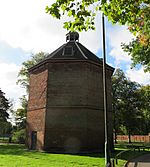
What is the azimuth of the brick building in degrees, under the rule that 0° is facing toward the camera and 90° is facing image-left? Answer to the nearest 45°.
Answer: approximately 45°

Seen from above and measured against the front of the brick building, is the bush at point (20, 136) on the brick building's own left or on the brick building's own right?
on the brick building's own right
